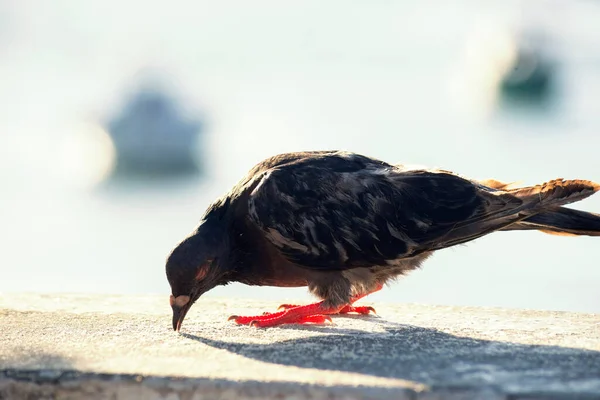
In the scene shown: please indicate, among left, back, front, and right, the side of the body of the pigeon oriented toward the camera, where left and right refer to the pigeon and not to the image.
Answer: left
